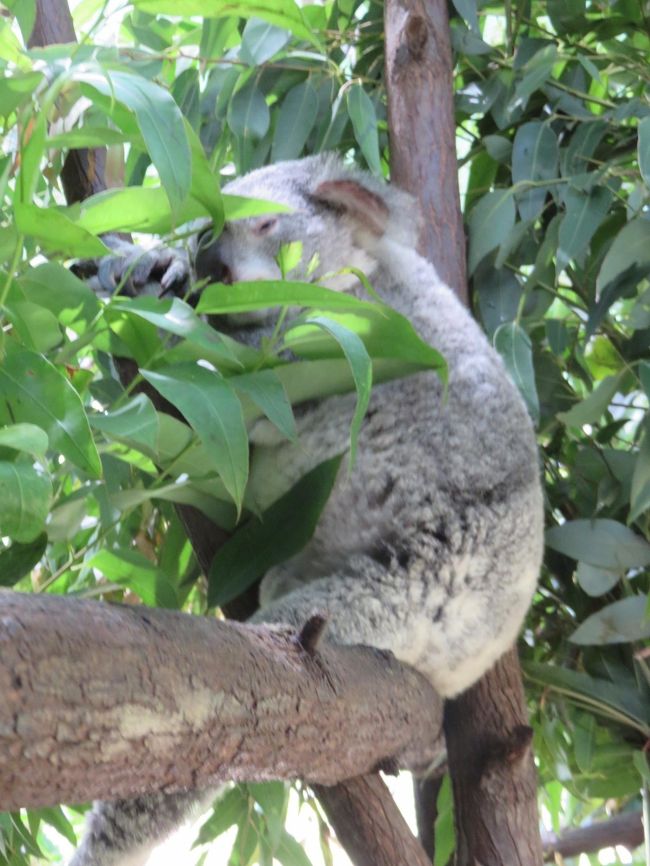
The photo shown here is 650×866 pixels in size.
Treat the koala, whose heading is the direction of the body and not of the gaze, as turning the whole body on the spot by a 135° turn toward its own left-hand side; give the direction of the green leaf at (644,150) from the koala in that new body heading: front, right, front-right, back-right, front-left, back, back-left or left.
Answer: left

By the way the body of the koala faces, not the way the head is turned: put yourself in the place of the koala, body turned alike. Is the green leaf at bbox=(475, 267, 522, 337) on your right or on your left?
on your right

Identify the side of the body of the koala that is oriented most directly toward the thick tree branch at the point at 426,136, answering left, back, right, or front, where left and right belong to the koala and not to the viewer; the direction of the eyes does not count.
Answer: right

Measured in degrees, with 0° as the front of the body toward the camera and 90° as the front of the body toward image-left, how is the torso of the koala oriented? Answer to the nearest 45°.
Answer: approximately 90°
